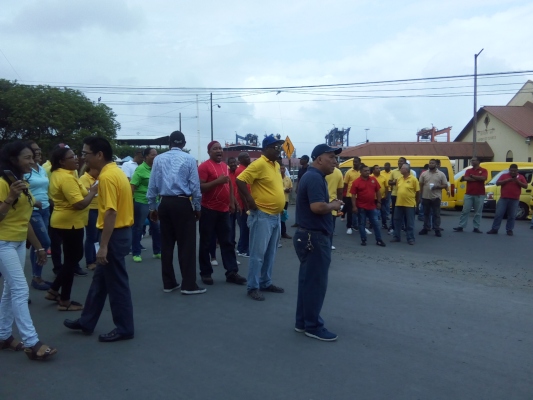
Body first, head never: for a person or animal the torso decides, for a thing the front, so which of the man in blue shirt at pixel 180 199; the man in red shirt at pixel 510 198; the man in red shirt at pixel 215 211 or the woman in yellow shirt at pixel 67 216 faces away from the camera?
the man in blue shirt

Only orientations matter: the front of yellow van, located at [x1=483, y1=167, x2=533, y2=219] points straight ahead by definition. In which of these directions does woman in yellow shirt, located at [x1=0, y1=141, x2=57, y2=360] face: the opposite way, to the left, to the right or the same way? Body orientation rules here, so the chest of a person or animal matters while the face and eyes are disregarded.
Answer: the opposite way

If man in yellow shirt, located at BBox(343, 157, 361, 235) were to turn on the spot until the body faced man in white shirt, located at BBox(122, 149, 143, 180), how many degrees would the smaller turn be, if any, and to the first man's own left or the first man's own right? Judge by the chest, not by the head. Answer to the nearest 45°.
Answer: approximately 90° to the first man's own right

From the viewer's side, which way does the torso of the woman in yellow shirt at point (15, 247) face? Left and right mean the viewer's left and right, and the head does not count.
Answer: facing to the right of the viewer

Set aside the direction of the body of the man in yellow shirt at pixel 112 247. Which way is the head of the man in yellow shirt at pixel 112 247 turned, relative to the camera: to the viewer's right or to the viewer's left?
to the viewer's left

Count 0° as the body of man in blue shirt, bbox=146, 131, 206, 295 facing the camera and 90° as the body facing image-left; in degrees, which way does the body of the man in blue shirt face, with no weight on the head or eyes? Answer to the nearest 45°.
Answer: approximately 180°

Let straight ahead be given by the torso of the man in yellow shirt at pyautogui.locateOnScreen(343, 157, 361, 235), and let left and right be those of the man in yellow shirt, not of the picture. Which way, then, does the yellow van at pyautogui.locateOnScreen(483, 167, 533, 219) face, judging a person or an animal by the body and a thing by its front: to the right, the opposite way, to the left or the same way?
to the right

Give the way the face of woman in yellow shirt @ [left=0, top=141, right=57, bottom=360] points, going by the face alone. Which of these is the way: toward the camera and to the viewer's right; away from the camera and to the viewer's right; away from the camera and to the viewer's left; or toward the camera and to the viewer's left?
toward the camera and to the viewer's right

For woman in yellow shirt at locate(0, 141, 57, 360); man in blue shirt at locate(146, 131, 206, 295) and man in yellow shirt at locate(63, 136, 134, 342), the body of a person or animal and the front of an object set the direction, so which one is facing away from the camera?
the man in blue shirt

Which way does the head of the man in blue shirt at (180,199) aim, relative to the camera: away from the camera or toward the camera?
away from the camera

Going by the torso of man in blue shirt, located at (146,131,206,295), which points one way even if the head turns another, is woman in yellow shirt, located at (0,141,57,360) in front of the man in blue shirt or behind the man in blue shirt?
behind

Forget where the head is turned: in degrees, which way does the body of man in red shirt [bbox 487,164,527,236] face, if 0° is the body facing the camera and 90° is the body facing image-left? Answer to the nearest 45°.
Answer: approximately 0°
